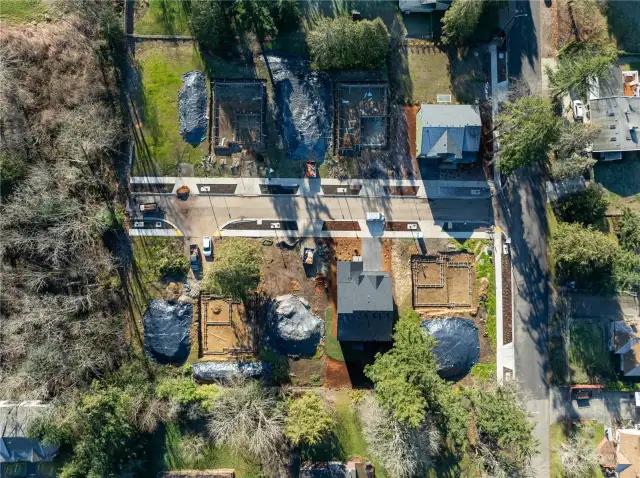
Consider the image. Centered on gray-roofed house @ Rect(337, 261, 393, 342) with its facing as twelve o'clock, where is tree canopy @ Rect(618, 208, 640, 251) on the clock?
The tree canopy is roughly at 3 o'clock from the gray-roofed house.

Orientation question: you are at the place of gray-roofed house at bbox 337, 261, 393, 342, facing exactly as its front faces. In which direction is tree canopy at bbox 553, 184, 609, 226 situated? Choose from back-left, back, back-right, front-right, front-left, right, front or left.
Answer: right

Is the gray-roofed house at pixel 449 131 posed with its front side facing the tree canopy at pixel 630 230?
no

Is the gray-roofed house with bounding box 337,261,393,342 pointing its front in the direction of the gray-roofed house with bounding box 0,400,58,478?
no

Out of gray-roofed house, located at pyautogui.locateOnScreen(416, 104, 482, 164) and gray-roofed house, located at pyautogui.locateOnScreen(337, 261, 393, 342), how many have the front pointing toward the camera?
1

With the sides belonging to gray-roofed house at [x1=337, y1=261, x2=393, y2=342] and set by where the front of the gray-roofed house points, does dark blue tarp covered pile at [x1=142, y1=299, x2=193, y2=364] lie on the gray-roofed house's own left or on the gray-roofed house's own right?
on the gray-roofed house's own left

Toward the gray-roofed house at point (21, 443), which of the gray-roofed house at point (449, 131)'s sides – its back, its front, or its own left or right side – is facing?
right

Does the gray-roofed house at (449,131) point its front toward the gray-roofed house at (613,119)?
no

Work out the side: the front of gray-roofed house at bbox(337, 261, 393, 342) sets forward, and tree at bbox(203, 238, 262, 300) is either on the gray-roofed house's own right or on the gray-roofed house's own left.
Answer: on the gray-roofed house's own left

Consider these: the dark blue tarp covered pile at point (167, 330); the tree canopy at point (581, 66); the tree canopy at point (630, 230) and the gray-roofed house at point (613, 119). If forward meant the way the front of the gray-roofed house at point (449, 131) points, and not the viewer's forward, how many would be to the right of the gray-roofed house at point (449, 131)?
1

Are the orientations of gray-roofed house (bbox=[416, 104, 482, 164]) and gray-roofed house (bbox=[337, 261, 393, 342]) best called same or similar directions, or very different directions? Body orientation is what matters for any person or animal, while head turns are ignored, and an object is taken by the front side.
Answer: very different directions

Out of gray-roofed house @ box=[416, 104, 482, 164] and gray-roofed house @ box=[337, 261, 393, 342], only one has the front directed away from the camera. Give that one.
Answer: gray-roofed house @ box=[337, 261, 393, 342]
